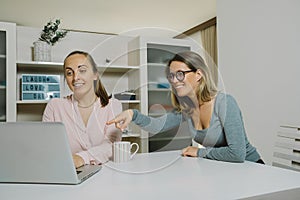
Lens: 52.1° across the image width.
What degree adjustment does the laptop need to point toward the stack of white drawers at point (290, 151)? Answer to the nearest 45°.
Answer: approximately 45° to its right

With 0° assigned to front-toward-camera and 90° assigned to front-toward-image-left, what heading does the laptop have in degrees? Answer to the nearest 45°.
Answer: approximately 225°

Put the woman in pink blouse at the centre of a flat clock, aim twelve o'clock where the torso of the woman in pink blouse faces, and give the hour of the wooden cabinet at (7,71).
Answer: The wooden cabinet is roughly at 5 o'clock from the woman in pink blouse.

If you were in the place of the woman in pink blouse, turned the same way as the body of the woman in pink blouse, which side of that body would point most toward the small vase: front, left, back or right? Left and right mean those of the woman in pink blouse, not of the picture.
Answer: back

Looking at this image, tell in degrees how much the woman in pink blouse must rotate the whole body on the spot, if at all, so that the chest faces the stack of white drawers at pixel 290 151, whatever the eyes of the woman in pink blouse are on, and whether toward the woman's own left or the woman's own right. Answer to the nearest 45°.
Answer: approximately 90° to the woman's own left
